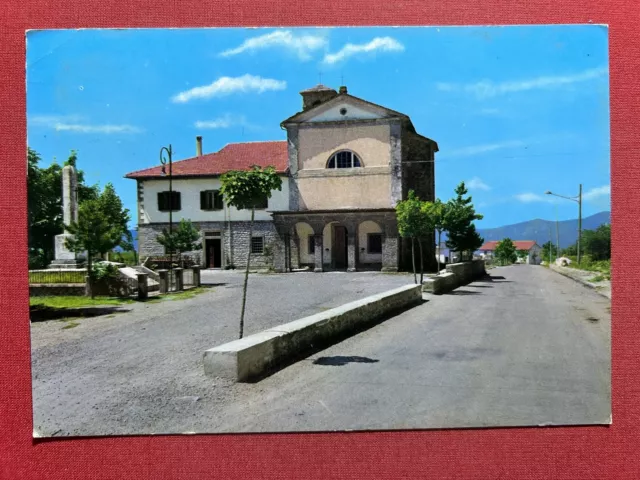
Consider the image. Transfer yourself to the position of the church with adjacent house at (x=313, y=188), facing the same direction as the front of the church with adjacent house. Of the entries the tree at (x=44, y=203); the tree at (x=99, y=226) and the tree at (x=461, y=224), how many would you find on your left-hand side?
1

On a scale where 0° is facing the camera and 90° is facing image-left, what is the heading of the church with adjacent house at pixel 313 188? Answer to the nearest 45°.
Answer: approximately 0°

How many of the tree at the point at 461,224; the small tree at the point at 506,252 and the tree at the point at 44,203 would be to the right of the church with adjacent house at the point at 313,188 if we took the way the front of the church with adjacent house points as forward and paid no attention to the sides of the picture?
1

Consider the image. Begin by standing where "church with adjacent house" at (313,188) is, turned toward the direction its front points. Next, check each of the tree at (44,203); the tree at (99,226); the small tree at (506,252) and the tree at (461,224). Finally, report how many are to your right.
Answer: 2

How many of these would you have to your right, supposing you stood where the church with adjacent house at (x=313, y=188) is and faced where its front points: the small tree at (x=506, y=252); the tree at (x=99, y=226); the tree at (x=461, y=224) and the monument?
2

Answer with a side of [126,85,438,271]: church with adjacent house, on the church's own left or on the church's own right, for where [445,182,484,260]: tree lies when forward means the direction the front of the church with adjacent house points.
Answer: on the church's own left

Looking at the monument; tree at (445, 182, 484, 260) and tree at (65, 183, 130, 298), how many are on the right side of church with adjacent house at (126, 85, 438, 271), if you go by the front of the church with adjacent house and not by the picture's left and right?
2

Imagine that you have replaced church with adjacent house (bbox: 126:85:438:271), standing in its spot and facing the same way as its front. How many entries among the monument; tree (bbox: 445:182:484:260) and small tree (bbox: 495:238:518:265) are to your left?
2
